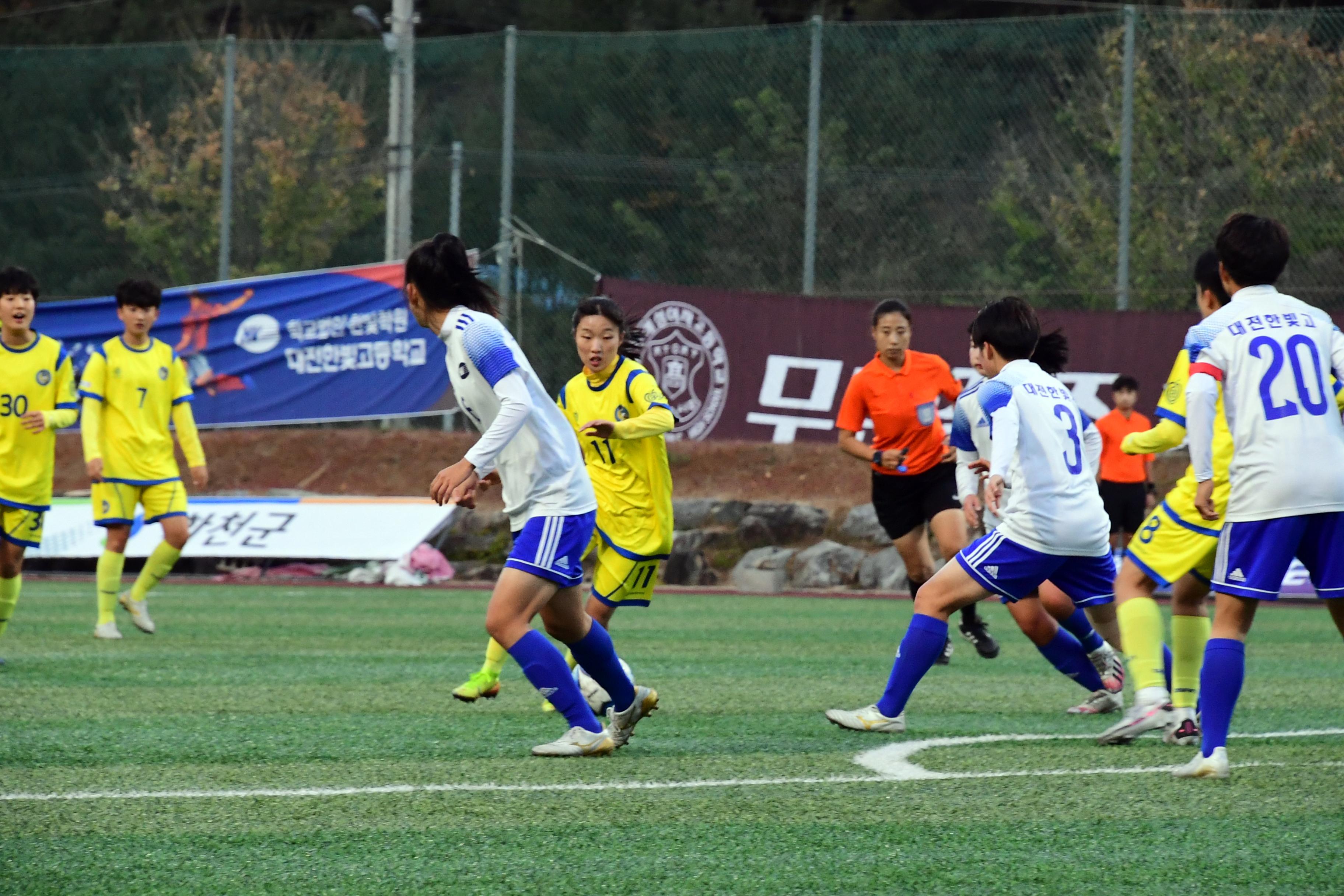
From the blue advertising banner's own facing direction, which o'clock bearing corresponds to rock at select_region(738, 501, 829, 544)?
The rock is roughly at 10 o'clock from the blue advertising banner.

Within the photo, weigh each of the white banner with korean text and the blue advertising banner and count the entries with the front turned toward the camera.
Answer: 2

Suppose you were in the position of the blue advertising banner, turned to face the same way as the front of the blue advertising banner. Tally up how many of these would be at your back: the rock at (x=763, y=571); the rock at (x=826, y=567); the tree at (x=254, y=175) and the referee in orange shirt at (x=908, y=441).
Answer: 1

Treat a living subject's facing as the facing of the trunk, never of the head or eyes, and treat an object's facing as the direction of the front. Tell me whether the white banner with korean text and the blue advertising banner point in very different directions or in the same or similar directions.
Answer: same or similar directions

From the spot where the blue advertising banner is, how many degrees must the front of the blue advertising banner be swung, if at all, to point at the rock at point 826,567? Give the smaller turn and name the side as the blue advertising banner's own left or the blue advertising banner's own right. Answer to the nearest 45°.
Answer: approximately 45° to the blue advertising banner's own left

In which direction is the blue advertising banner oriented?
toward the camera

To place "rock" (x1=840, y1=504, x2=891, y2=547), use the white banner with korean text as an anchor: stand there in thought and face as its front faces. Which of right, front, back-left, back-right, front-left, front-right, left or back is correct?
left

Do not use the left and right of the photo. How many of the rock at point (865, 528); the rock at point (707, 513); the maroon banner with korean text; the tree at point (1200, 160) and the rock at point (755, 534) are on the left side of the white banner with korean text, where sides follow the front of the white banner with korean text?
5

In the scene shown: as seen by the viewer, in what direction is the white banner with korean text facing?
toward the camera

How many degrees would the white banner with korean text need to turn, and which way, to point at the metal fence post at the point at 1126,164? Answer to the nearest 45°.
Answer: approximately 90° to its left

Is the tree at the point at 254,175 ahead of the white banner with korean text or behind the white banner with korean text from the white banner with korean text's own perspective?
behind

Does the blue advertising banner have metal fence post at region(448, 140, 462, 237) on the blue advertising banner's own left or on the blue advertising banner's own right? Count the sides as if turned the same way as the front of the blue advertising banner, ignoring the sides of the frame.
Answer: on the blue advertising banner's own left
